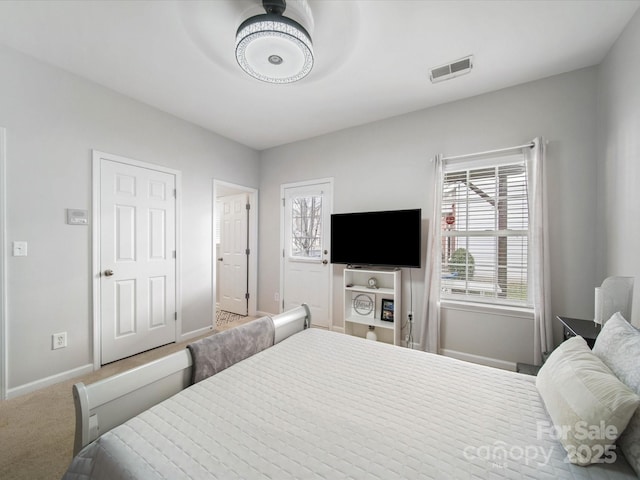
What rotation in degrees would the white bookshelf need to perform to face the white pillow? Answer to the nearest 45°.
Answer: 0° — it already faces it

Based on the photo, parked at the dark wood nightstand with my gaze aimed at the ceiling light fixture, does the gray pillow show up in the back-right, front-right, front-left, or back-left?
front-left

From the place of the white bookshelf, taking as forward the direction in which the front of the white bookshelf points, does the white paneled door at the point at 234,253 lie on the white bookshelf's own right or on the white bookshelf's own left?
on the white bookshelf's own right

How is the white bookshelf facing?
toward the camera

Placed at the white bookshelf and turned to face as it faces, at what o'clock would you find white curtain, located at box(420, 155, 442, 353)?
The white curtain is roughly at 10 o'clock from the white bookshelf.

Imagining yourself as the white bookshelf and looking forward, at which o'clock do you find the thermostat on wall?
The thermostat on wall is roughly at 2 o'clock from the white bookshelf.

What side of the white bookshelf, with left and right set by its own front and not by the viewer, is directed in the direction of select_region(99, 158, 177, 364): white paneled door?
right

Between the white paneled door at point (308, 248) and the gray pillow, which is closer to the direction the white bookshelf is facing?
the gray pillow

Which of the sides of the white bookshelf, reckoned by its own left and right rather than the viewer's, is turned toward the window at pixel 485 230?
left

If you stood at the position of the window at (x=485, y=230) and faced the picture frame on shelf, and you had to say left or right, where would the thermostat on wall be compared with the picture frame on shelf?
left

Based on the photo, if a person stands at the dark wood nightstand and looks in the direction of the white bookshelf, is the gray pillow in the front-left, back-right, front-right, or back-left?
back-left

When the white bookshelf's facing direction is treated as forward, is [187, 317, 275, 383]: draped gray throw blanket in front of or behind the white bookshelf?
in front

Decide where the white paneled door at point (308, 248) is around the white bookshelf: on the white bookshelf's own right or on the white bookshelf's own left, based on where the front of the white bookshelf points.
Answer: on the white bookshelf's own right

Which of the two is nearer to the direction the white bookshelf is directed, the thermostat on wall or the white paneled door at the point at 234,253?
the thermostat on wall
